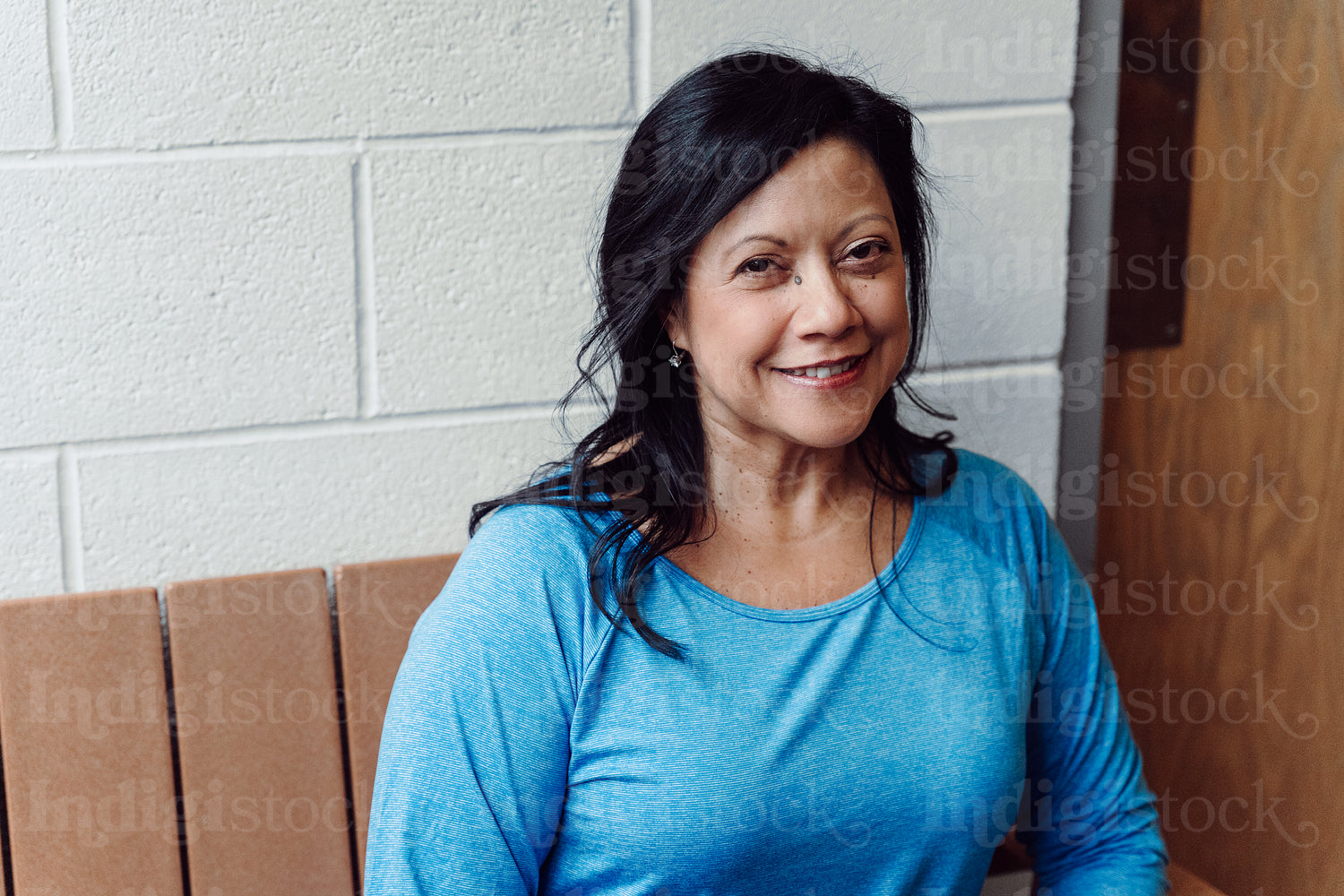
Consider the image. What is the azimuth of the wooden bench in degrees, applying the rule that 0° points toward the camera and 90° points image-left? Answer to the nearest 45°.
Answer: approximately 0°
